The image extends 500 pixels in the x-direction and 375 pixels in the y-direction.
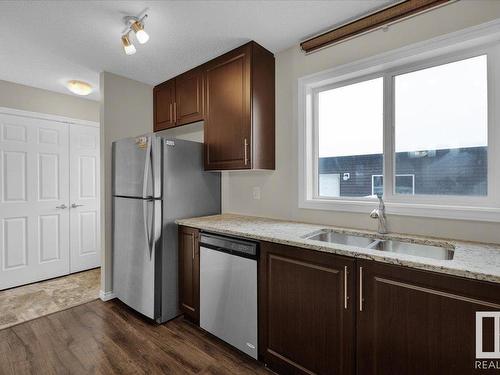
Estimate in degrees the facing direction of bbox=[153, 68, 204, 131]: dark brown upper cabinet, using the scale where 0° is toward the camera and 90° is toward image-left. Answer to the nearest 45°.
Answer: approximately 45°

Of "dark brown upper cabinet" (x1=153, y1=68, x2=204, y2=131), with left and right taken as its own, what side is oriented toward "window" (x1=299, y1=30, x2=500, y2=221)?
left

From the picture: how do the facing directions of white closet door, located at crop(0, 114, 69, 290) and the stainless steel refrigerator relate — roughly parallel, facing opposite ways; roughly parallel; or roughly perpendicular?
roughly perpendicular

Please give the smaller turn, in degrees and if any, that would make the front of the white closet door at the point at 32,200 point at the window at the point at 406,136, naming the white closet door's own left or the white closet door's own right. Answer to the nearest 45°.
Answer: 0° — it already faces it

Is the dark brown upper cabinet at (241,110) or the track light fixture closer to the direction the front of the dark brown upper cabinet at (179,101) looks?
the track light fixture

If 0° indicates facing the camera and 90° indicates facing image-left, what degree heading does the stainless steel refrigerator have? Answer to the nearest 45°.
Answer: approximately 45°

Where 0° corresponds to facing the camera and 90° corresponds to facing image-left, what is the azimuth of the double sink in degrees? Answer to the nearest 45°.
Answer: approximately 45°

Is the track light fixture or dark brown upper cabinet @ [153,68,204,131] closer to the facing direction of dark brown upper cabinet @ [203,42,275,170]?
the track light fixture

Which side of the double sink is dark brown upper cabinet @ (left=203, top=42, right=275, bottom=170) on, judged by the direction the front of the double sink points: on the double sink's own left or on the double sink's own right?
on the double sink's own right

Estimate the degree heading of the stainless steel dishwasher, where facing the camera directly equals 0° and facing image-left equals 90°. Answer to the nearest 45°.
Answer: approximately 45°

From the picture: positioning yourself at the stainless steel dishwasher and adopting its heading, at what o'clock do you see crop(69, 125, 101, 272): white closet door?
The white closet door is roughly at 3 o'clock from the stainless steel dishwasher.

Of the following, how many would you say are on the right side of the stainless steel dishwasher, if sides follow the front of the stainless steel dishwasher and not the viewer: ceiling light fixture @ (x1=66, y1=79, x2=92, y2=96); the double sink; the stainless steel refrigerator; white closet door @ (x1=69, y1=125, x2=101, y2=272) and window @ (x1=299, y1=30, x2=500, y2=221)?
3
